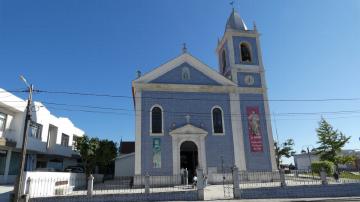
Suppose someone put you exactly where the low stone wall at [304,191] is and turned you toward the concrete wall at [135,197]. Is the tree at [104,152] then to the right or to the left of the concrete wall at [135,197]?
right

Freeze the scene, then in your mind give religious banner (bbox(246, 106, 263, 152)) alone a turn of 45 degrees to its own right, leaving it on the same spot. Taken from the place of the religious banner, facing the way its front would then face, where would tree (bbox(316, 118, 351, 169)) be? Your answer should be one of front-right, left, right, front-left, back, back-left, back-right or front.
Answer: back

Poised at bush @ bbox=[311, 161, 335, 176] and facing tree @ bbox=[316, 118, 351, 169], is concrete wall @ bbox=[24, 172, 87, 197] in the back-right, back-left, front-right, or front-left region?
back-left

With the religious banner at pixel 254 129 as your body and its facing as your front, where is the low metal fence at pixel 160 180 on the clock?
The low metal fence is roughly at 2 o'clock from the religious banner.

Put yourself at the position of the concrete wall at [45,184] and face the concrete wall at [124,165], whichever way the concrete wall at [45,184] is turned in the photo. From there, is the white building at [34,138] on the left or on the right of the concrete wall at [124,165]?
left

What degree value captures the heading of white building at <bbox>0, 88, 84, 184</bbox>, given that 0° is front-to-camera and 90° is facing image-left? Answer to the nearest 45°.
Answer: approximately 315°

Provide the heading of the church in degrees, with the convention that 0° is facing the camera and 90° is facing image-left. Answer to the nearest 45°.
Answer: approximately 0°
